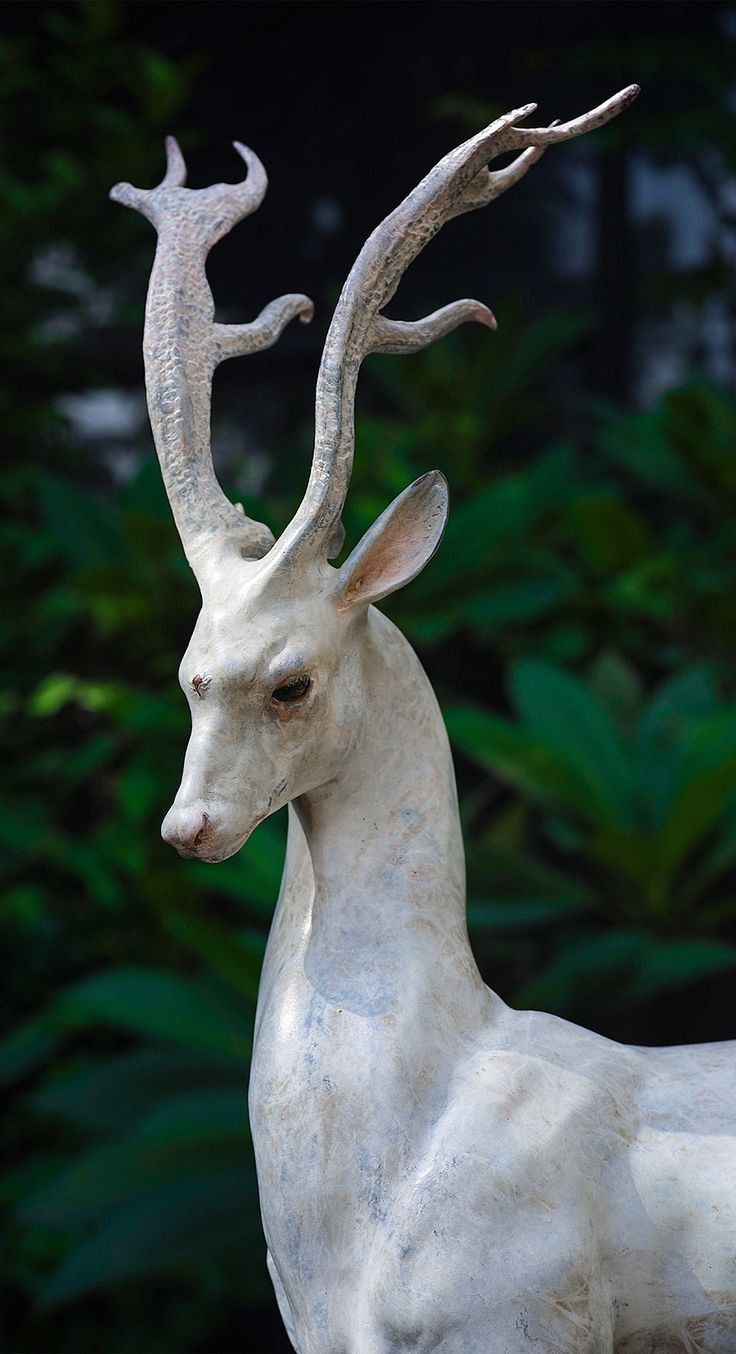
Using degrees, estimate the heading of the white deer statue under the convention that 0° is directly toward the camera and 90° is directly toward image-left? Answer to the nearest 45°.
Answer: approximately 45°
